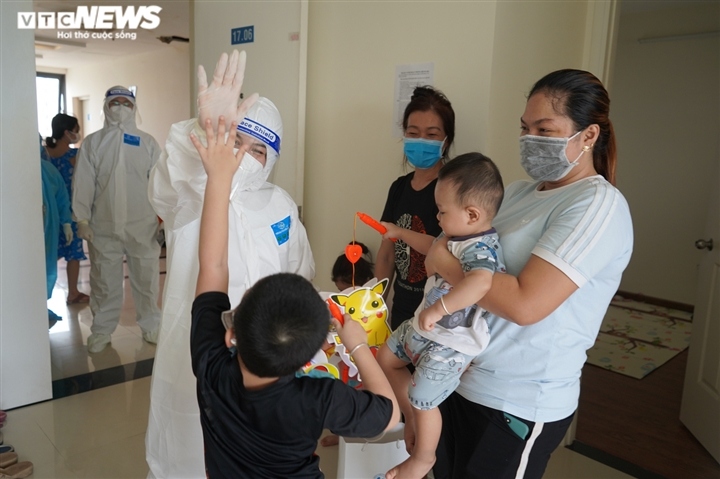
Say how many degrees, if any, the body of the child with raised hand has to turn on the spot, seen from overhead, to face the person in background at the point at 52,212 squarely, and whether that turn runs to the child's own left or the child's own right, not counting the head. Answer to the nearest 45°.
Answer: approximately 45° to the child's own left

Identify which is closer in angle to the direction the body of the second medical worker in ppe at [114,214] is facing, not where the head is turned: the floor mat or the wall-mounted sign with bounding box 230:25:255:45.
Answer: the wall-mounted sign

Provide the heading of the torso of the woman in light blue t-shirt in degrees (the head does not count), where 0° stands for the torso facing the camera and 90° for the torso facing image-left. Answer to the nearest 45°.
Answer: approximately 45°

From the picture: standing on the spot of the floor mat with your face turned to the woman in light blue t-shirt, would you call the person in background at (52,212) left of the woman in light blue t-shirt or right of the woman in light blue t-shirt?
right

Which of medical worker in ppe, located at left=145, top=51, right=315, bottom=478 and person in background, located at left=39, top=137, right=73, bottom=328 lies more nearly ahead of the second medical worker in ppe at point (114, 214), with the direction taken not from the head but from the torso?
the medical worker in ppe

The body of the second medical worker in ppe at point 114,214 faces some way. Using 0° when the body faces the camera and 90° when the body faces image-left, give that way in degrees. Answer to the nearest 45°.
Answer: approximately 0°

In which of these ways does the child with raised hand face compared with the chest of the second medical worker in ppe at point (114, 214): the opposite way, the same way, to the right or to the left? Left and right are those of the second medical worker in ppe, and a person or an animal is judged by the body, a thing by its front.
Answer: the opposite way

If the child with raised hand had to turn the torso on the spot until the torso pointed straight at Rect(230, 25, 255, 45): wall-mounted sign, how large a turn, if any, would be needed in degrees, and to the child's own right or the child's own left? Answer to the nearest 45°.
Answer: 0° — they already face it

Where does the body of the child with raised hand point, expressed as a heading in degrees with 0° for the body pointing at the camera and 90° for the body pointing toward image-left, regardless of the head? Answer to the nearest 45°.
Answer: approximately 180°

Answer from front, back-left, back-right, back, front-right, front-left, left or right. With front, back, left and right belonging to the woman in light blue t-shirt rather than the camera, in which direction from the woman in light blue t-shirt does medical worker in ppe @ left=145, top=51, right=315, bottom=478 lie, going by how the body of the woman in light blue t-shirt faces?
front-right

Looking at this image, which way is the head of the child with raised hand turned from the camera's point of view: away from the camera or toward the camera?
away from the camera
